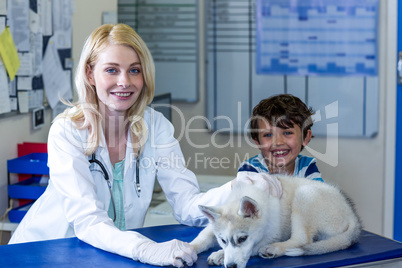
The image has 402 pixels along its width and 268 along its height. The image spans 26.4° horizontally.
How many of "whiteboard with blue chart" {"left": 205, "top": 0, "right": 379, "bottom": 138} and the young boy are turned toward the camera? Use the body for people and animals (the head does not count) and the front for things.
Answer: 2

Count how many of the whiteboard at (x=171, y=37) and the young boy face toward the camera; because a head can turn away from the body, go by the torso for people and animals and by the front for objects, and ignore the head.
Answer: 2

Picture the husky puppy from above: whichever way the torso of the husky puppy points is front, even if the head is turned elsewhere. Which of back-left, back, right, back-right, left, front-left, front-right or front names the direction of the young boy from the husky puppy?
back-right

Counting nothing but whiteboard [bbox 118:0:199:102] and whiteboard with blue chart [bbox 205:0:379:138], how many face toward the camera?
2

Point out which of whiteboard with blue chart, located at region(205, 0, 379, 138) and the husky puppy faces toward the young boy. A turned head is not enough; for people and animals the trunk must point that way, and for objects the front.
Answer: the whiteboard with blue chart

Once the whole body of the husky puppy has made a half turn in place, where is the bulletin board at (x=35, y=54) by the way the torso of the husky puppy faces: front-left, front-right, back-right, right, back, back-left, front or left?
left

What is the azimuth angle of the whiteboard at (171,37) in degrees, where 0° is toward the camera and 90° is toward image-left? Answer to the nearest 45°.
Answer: approximately 0°

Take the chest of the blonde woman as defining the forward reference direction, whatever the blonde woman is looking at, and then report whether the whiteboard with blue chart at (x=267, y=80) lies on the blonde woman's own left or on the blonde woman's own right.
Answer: on the blonde woman's own left

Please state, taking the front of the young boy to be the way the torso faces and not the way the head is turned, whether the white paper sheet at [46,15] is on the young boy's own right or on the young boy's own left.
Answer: on the young boy's own right
